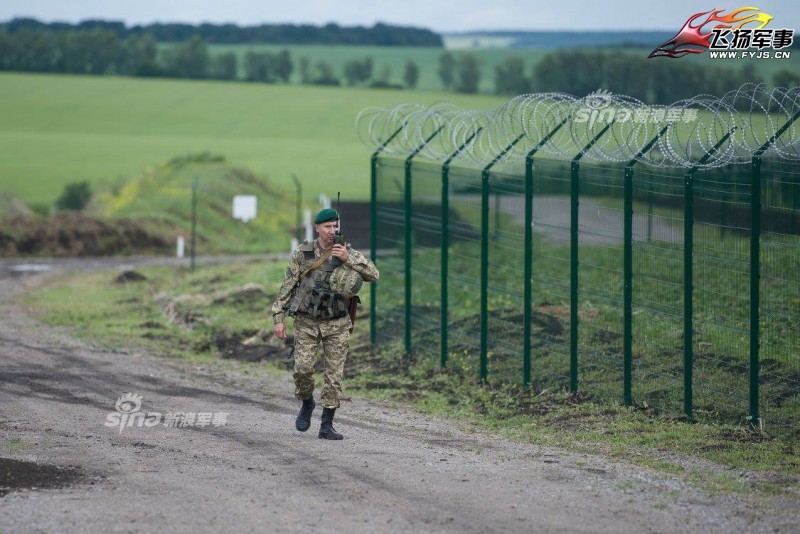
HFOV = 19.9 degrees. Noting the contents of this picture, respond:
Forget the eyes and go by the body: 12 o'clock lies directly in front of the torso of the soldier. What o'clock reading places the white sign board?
The white sign board is roughly at 6 o'clock from the soldier.

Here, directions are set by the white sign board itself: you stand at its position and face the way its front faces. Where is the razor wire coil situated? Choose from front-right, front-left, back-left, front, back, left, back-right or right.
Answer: front

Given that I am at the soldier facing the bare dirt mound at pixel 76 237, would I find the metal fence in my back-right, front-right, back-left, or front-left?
front-right

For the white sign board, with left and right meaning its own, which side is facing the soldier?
front

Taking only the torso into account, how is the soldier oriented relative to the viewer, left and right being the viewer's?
facing the viewer

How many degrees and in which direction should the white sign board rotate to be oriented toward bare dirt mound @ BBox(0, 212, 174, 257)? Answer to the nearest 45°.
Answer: approximately 135° to its right

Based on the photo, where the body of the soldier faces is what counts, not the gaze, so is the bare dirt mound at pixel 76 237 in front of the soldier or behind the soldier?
behind

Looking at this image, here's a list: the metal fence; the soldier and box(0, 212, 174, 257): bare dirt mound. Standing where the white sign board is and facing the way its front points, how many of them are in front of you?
2

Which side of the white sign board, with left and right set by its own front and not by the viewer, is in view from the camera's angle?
front

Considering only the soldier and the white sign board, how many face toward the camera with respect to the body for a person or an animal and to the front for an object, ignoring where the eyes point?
2

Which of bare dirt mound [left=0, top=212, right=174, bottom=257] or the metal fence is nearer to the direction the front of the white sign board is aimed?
the metal fence
